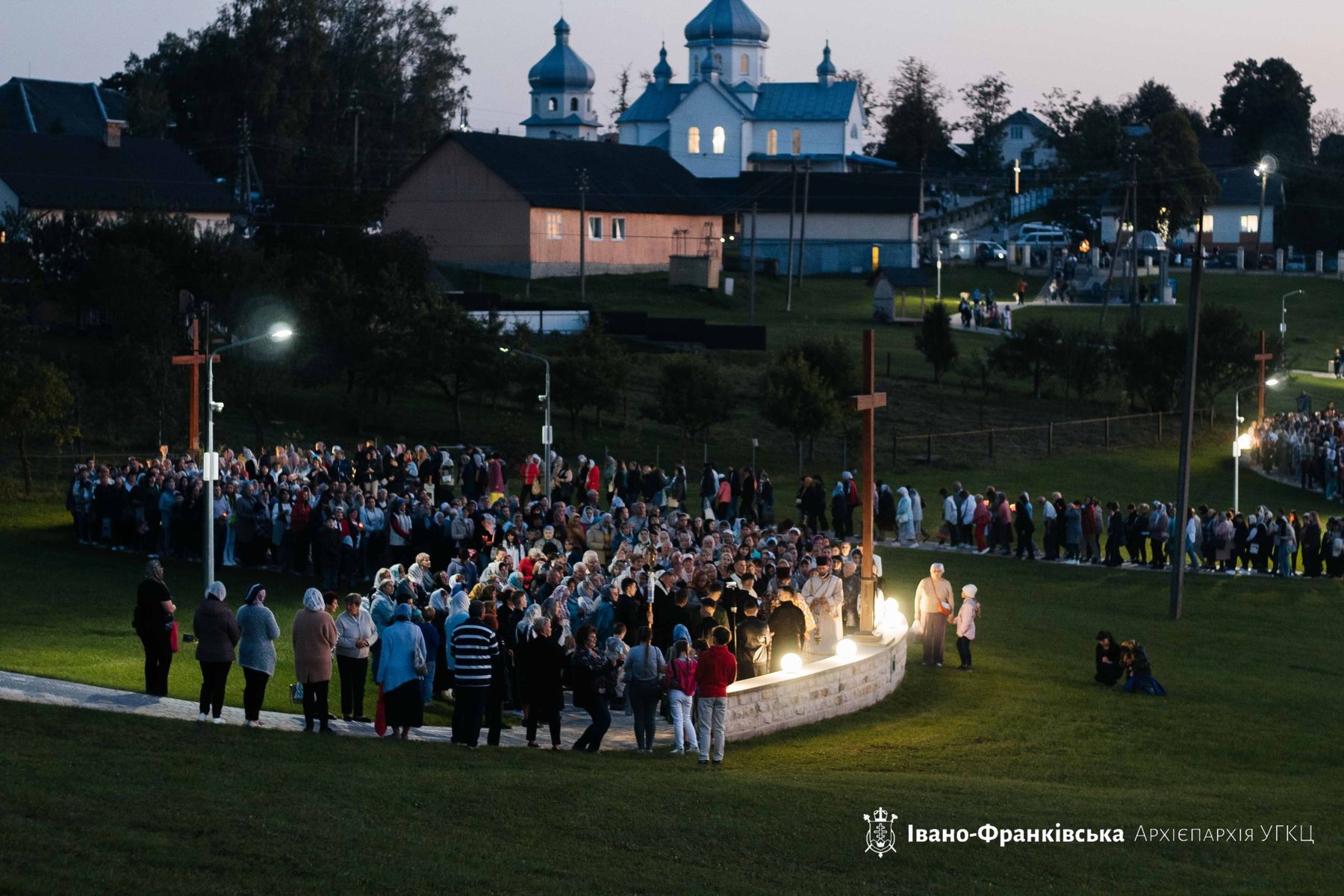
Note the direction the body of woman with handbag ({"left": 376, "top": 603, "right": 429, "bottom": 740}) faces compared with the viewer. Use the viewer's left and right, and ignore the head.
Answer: facing away from the viewer

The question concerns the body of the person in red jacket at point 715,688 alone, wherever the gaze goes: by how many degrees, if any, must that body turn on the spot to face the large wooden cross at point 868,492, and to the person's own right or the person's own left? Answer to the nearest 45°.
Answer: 0° — they already face it

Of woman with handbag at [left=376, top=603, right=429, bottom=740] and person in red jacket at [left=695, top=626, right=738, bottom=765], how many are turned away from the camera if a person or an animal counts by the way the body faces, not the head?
2

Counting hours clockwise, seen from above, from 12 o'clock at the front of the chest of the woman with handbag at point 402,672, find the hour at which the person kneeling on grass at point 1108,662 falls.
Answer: The person kneeling on grass is roughly at 2 o'clock from the woman with handbag.

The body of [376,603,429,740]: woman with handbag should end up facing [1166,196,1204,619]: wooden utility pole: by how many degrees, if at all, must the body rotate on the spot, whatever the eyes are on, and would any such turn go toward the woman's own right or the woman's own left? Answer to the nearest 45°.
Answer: approximately 45° to the woman's own right

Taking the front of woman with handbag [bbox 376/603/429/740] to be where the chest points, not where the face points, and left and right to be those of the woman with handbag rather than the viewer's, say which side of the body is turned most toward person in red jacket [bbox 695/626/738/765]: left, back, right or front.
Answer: right

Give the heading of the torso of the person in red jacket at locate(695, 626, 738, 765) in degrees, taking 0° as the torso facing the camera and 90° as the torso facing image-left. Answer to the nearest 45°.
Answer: approximately 180°

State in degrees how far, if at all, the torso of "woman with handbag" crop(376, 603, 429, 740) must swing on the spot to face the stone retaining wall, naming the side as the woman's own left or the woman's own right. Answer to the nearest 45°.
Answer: approximately 45° to the woman's own right

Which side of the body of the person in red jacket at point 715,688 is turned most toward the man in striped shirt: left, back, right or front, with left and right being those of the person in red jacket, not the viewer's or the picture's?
left

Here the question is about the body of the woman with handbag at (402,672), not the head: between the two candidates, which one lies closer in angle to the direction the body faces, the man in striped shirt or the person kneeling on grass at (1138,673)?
the person kneeling on grass

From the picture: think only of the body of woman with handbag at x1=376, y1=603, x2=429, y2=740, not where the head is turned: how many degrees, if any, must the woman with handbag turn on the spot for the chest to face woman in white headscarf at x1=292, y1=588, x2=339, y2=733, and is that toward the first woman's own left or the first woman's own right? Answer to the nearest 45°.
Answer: approximately 90° to the first woman's own left

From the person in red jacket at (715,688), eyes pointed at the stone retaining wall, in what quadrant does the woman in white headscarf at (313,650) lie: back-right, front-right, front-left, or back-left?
back-left

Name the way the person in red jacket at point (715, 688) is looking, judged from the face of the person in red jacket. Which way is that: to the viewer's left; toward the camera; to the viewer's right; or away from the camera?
away from the camera

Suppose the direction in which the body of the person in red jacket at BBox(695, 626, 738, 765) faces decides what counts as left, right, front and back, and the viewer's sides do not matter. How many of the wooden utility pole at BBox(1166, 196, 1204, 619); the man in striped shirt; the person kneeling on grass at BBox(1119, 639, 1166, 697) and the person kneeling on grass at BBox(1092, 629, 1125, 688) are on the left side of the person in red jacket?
1
